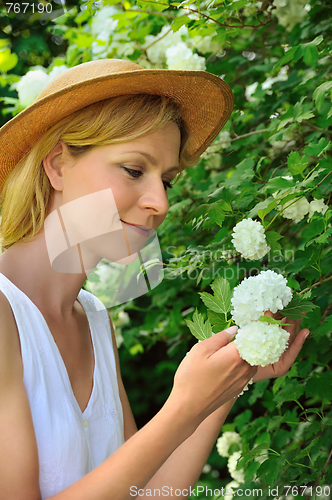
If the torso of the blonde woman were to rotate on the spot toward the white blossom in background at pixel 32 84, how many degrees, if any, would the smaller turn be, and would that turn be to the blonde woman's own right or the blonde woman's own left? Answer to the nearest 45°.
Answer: approximately 135° to the blonde woman's own left

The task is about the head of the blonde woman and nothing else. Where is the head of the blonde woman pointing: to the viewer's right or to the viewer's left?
to the viewer's right

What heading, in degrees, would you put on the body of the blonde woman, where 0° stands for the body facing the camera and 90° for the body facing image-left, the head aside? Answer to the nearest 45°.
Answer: approximately 315°

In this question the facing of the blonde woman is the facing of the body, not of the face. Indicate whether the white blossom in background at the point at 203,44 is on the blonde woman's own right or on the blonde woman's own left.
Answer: on the blonde woman's own left

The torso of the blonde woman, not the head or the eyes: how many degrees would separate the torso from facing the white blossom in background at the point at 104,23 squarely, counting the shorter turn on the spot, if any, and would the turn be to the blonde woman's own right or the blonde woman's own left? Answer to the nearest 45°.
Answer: approximately 135° to the blonde woman's own left
